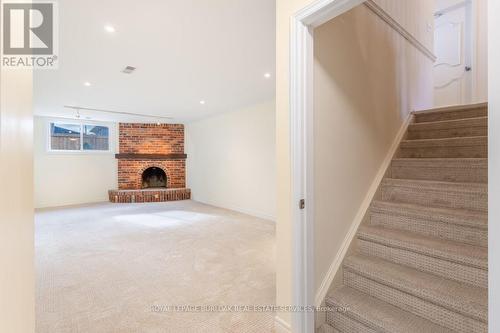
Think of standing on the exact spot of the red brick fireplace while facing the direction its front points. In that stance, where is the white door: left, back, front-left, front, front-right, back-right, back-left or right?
front-left

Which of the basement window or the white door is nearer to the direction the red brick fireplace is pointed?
the white door

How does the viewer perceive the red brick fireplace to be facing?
facing the viewer

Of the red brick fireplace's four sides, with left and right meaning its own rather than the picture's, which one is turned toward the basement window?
right

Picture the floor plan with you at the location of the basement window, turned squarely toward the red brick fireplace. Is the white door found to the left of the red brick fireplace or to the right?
right
